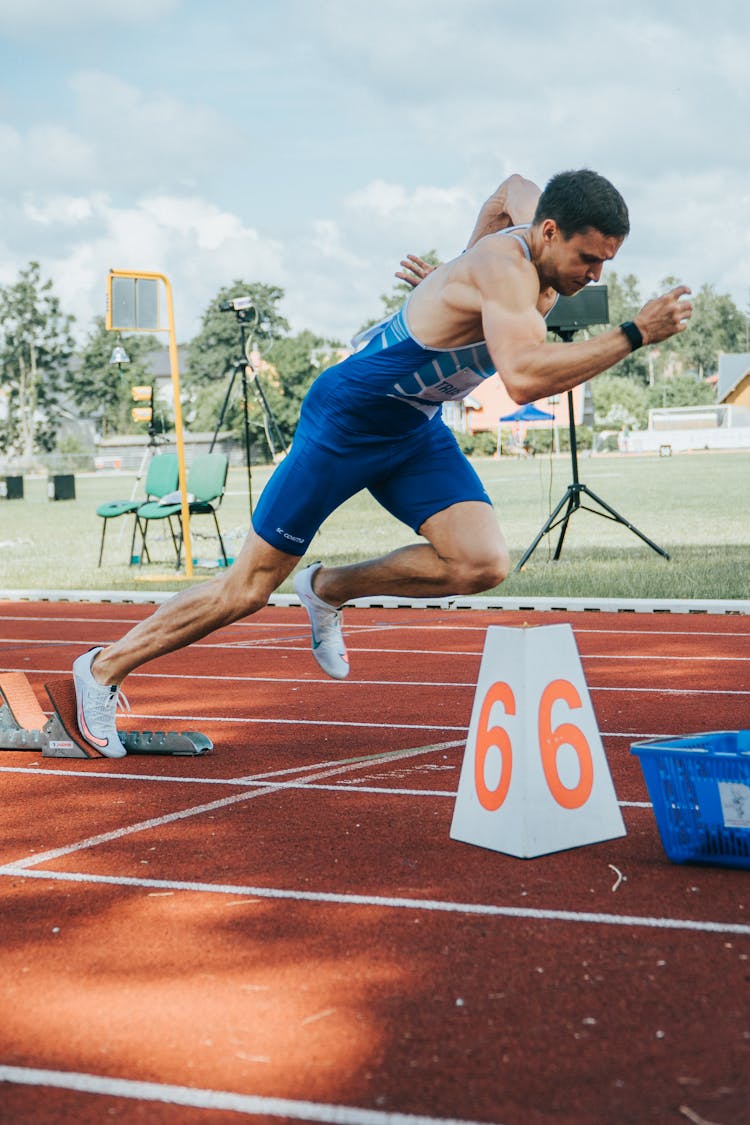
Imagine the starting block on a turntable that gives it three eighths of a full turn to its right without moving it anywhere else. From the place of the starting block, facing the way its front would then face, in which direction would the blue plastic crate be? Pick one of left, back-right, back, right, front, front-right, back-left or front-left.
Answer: left

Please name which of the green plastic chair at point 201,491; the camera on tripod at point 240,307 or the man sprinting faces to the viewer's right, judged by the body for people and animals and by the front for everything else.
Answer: the man sprinting

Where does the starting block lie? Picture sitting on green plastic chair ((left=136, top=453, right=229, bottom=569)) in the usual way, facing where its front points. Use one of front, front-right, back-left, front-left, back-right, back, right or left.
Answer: front-left

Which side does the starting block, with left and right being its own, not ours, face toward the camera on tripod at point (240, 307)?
left

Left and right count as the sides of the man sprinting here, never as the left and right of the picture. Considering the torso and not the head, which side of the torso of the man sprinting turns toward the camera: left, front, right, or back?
right

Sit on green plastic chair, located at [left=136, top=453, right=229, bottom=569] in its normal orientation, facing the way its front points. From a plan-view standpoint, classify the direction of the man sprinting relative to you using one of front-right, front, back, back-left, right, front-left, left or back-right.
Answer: front-left

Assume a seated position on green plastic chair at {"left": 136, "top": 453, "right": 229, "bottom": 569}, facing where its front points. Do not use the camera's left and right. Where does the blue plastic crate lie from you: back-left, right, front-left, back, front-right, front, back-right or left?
front-left

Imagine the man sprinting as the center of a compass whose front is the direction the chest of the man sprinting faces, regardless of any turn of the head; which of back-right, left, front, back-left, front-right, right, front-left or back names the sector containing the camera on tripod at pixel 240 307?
left

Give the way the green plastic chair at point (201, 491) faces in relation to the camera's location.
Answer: facing the viewer and to the left of the viewer

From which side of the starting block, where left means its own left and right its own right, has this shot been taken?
right
